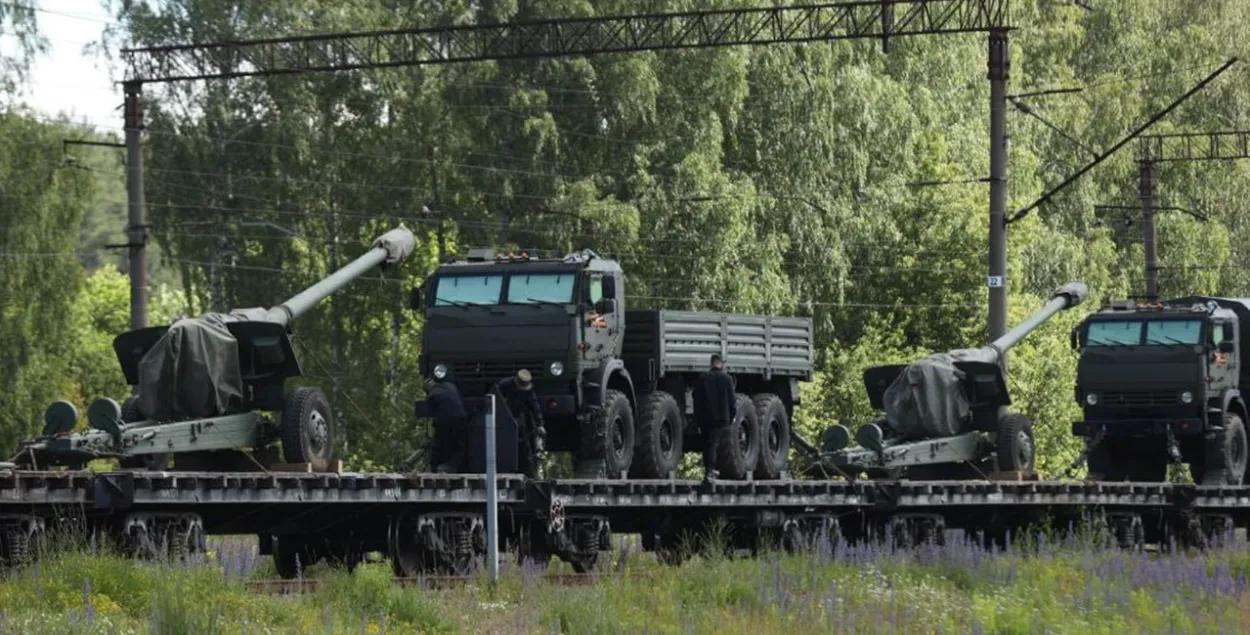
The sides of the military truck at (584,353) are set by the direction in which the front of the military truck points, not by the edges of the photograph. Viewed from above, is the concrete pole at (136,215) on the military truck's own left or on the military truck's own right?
on the military truck's own right

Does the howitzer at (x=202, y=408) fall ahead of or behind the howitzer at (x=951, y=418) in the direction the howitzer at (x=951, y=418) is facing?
behind

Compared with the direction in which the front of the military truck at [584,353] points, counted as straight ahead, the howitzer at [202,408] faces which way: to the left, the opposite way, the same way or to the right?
the opposite way

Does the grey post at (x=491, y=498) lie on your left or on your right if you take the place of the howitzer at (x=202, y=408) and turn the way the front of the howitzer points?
on your right

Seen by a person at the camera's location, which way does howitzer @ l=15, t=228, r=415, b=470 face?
facing away from the viewer and to the right of the viewer

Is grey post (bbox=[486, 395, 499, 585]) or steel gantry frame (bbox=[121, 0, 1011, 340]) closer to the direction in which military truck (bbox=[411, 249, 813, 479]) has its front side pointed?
the grey post

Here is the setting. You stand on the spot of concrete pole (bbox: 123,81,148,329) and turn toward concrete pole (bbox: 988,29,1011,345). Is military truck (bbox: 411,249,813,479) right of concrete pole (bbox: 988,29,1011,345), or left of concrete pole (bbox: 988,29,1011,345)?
right

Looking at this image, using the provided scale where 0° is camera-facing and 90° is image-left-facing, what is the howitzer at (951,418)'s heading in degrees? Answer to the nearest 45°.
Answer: approximately 225°

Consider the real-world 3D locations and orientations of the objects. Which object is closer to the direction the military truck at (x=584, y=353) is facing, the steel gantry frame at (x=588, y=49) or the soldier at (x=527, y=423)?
the soldier
